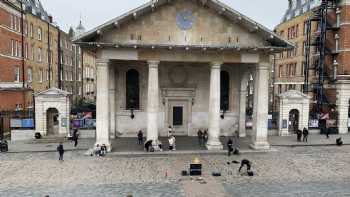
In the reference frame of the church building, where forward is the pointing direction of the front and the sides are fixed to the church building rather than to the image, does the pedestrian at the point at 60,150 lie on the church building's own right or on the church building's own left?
on the church building's own right

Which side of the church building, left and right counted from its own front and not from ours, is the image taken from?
front

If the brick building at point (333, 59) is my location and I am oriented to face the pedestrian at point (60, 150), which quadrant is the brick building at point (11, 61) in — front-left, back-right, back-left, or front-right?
front-right

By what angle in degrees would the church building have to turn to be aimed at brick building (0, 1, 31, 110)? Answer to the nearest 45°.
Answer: approximately 135° to its right
